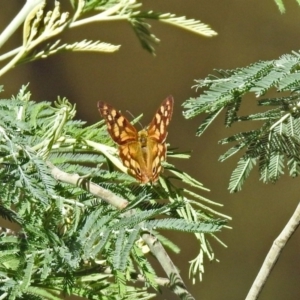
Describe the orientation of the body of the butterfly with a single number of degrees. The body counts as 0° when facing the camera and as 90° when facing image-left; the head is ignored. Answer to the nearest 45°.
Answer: approximately 180°
